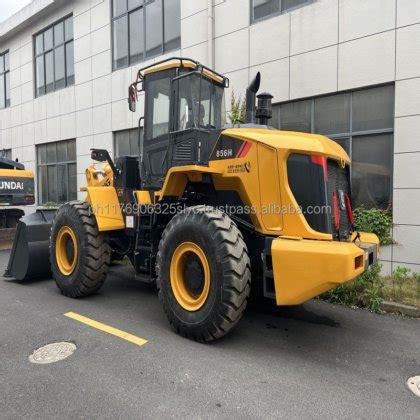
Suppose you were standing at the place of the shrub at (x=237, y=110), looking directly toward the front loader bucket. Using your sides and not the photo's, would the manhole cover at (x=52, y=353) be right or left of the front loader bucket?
left

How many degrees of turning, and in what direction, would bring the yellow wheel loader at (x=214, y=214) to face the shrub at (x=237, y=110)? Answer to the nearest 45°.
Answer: approximately 45° to its right

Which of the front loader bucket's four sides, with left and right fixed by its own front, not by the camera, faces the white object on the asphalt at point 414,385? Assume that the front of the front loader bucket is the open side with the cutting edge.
back

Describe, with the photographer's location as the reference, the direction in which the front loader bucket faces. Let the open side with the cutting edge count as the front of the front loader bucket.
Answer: facing away from the viewer and to the left of the viewer

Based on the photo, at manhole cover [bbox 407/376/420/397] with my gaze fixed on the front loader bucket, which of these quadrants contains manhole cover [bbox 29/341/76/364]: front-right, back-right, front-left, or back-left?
front-left

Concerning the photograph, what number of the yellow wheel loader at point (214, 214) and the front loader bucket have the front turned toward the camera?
0

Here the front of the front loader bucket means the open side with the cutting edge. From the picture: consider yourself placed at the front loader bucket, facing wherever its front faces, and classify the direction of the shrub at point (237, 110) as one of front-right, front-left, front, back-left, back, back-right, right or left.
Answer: back-right

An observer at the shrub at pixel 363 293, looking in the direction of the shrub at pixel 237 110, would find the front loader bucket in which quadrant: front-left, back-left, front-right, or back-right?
front-left

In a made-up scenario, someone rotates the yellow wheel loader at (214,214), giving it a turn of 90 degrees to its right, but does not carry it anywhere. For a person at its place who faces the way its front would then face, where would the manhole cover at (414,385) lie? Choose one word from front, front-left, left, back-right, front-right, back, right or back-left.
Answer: right

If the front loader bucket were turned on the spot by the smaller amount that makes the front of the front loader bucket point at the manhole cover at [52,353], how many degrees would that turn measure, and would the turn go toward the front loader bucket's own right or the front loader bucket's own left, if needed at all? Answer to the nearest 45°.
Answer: approximately 135° to the front loader bucket's own left

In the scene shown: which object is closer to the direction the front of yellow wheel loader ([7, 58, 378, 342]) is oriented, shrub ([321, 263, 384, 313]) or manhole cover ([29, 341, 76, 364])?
the manhole cover

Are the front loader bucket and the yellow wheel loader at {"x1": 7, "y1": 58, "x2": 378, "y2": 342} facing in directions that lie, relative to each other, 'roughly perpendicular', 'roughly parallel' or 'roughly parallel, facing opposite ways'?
roughly parallel

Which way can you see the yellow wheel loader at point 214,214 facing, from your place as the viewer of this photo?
facing away from the viewer and to the left of the viewer

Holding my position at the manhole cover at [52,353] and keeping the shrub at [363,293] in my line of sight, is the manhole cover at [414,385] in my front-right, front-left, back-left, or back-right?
front-right

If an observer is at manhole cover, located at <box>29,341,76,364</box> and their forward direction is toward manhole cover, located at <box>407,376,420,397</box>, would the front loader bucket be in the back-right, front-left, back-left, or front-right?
back-left
